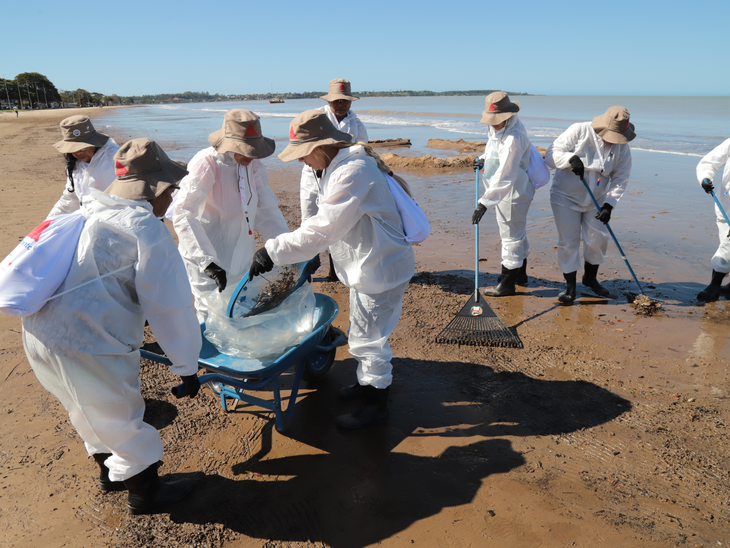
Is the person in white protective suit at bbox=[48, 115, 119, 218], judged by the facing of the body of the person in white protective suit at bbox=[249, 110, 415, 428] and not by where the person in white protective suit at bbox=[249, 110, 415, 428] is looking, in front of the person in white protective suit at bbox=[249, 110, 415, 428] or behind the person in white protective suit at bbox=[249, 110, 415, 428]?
in front

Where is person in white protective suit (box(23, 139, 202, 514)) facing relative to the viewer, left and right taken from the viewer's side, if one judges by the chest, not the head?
facing away from the viewer and to the right of the viewer

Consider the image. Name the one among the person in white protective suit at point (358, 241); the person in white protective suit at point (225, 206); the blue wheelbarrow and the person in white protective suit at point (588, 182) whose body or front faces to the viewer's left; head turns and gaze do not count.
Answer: the person in white protective suit at point (358, 241)

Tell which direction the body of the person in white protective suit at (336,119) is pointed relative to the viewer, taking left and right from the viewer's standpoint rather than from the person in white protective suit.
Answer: facing the viewer

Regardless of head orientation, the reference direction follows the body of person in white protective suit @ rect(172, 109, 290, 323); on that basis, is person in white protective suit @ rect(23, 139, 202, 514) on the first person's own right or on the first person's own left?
on the first person's own right

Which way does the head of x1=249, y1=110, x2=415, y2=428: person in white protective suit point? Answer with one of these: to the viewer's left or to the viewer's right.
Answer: to the viewer's left

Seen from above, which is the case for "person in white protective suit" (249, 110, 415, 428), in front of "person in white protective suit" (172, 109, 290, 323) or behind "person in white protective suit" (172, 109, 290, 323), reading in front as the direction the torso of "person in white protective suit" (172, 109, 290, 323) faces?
in front

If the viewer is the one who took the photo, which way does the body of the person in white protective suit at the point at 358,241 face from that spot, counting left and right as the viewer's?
facing to the left of the viewer

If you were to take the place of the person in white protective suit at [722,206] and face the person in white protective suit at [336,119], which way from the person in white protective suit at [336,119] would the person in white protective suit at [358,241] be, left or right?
left

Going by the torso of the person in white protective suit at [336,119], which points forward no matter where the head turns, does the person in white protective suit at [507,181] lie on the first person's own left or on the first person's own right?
on the first person's own left

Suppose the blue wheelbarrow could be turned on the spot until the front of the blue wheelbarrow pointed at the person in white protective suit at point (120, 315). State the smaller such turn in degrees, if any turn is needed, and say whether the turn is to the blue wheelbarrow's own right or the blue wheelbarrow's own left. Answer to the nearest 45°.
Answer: approximately 180°

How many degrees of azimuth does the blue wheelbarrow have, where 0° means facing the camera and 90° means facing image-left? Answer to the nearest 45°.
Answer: approximately 225°

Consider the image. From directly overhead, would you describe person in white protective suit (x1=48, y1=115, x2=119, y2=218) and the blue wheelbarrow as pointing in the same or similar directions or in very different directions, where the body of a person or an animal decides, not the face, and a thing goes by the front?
very different directions

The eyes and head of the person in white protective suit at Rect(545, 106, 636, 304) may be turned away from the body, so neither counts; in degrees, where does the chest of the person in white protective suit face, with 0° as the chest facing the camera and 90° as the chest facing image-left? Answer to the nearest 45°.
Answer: approximately 315°
